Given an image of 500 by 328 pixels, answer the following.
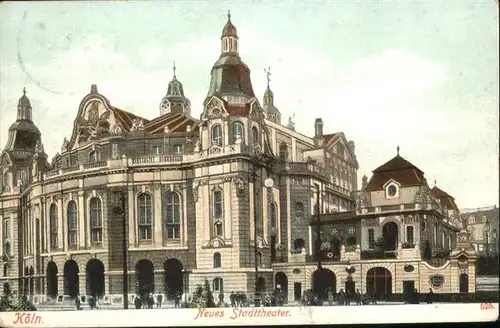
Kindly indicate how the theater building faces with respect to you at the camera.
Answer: facing the viewer and to the left of the viewer
